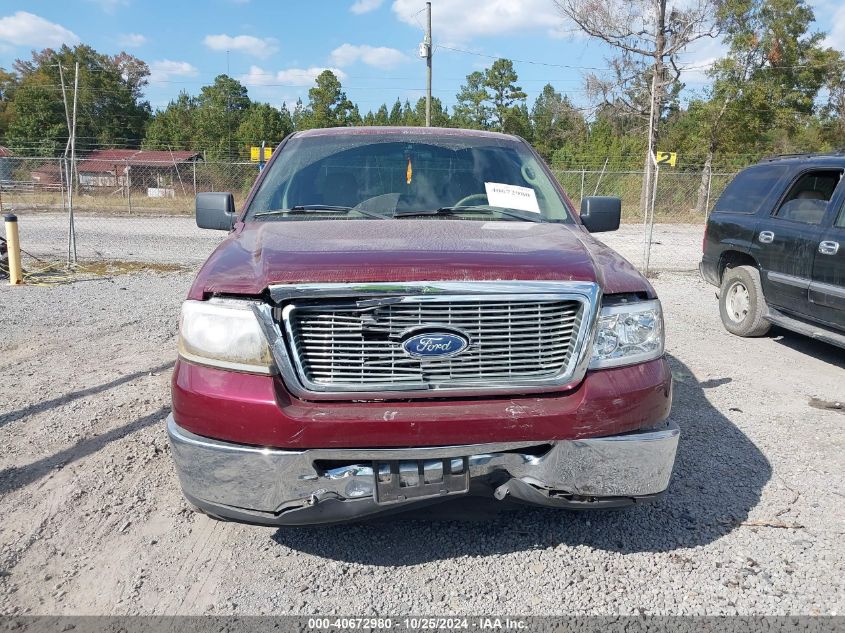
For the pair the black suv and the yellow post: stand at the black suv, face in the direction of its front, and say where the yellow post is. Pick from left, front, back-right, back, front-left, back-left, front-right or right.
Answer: back-right

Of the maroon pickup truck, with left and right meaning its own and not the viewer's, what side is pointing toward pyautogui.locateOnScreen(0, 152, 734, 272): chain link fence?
back

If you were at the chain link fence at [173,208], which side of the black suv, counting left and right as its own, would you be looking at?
back

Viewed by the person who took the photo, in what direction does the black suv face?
facing the viewer and to the right of the viewer

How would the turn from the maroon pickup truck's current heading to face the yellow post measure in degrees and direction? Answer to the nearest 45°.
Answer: approximately 135° to its right

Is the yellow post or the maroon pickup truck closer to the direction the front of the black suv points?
the maroon pickup truck

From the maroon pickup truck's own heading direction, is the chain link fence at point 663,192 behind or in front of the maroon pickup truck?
behind

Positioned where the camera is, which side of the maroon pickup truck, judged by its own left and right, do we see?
front
